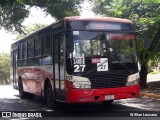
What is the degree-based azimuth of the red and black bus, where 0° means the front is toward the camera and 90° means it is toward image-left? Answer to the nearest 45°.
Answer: approximately 315°
